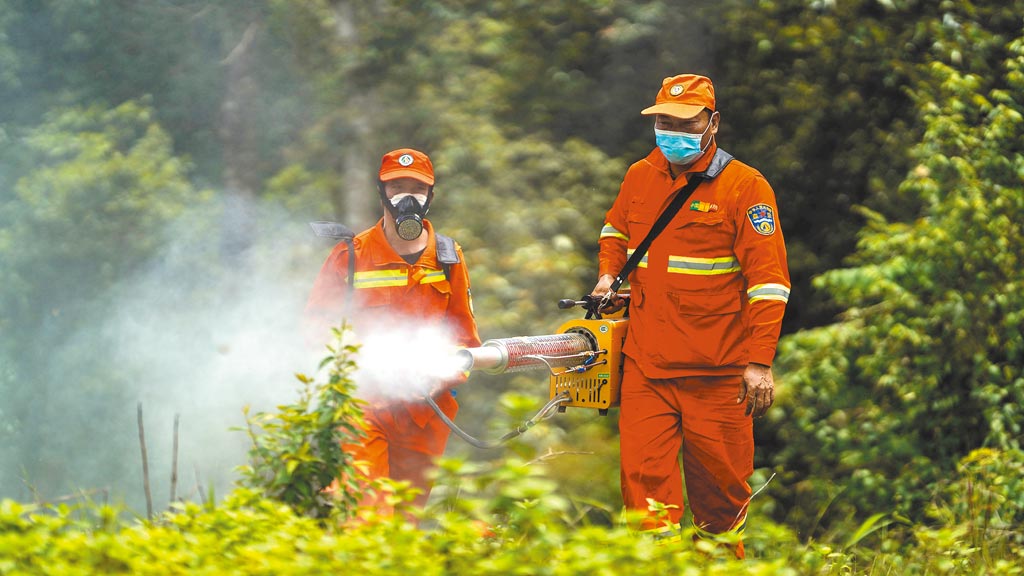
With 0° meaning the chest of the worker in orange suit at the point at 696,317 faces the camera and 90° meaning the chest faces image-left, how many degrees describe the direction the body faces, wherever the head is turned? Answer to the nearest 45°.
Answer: approximately 45°

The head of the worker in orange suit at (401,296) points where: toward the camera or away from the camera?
toward the camera

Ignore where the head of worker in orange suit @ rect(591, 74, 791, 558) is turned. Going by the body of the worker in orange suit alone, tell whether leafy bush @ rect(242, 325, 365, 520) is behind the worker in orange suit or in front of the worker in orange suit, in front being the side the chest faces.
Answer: in front
